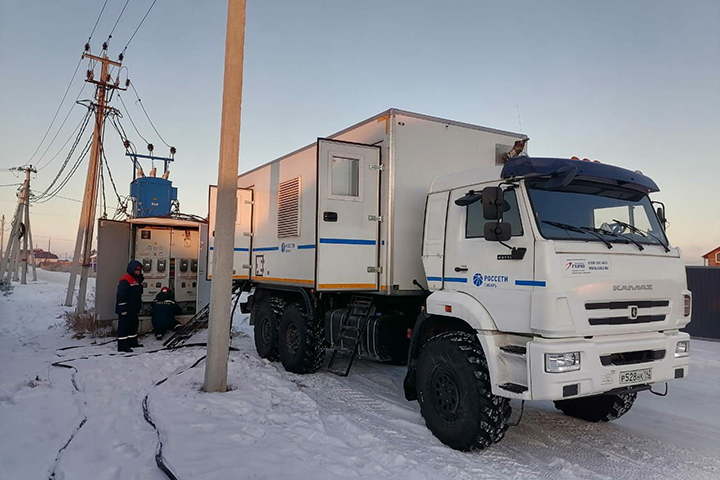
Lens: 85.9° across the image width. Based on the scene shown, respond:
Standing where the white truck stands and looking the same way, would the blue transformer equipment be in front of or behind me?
behind

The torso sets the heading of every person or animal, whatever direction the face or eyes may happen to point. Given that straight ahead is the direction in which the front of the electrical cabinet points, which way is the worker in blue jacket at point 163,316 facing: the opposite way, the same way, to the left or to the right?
the opposite way

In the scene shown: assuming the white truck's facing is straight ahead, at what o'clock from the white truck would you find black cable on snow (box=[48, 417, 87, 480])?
The black cable on snow is roughly at 4 o'clock from the white truck.

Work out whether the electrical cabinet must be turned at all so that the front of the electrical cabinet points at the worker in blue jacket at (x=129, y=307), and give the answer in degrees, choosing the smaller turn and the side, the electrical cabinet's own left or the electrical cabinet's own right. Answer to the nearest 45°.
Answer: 0° — it already faces them

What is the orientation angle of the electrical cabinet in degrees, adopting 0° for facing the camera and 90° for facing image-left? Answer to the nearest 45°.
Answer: approximately 0°

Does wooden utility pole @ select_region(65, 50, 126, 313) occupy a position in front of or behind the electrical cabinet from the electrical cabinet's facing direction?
behind

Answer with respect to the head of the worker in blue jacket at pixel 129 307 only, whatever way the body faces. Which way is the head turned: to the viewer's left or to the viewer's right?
to the viewer's right

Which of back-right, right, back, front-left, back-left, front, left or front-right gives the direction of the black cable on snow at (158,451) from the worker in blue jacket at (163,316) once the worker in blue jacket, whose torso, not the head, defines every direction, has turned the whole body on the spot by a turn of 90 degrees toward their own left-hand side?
left

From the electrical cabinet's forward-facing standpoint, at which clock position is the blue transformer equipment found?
The blue transformer equipment is roughly at 6 o'clock from the electrical cabinet.

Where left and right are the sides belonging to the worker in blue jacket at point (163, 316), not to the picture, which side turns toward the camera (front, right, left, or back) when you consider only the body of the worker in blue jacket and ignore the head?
back

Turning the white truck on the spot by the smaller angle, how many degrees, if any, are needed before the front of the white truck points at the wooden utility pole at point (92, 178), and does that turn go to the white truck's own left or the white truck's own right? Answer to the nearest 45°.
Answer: approximately 180°
